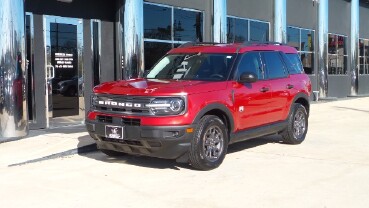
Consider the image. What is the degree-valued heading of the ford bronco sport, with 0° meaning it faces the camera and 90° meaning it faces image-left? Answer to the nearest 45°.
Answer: approximately 45°
